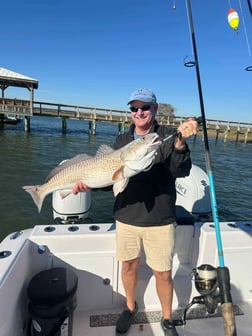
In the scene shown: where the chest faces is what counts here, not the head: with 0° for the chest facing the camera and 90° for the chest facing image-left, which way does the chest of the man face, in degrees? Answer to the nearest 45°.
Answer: approximately 0°
